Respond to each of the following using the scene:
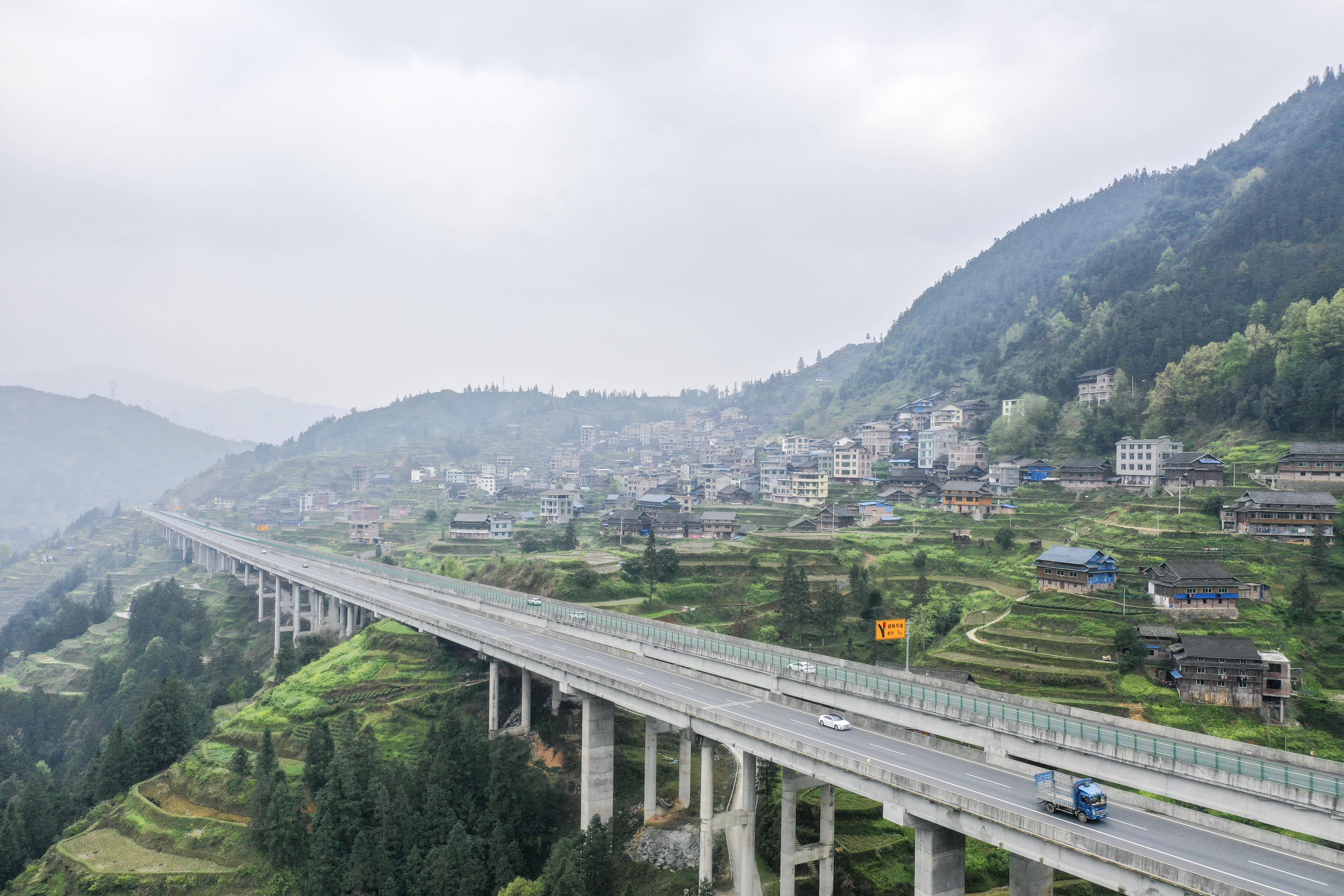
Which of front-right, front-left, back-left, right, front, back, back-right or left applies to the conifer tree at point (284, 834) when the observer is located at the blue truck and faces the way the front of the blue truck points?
back-right

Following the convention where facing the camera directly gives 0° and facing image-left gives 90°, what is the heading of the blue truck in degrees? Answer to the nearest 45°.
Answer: approximately 315°

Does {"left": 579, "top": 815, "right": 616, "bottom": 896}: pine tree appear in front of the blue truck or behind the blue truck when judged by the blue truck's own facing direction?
behind
